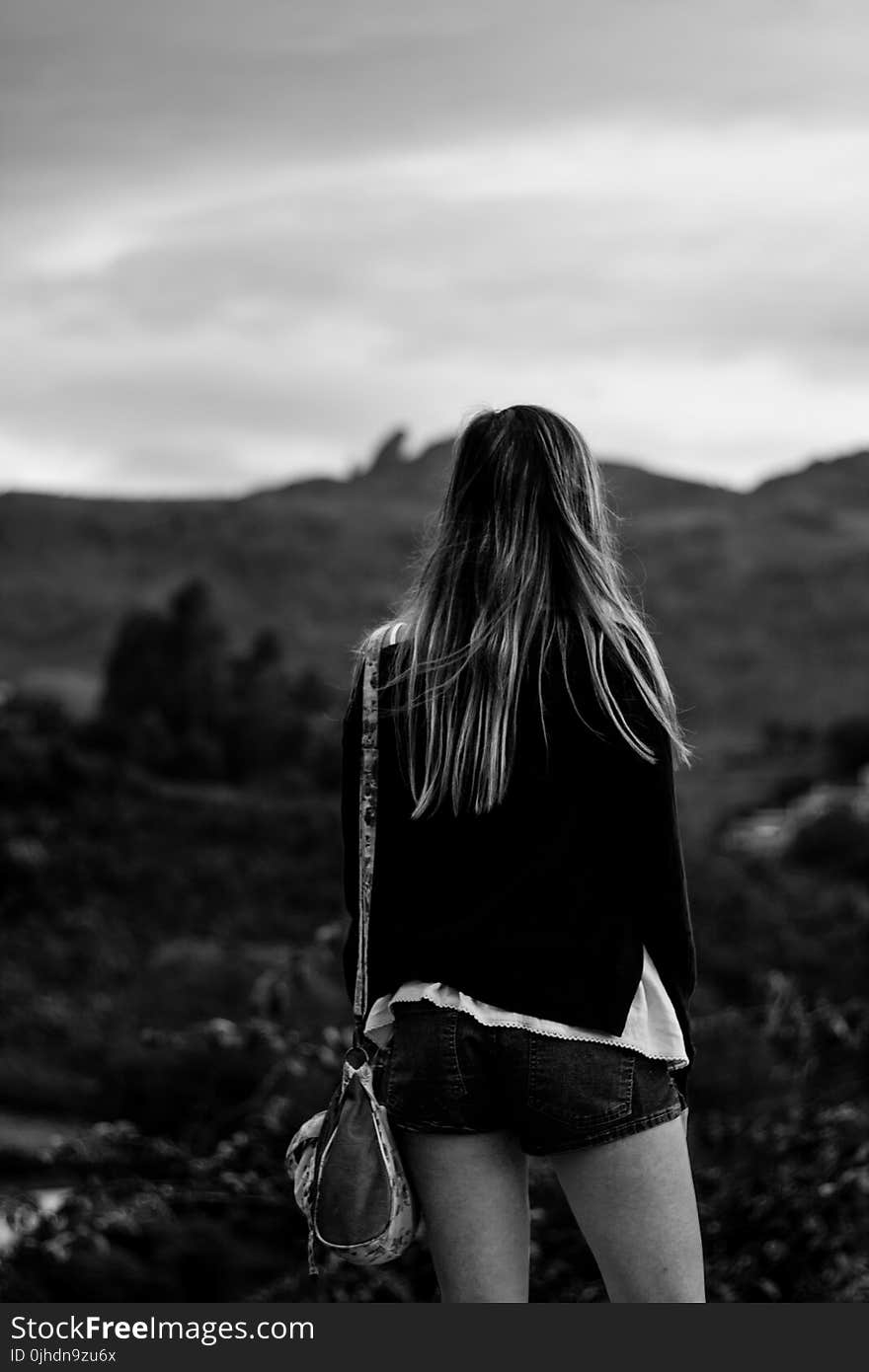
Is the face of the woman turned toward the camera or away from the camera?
away from the camera

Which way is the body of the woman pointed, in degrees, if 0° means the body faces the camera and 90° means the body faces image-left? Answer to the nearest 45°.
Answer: approximately 180°
